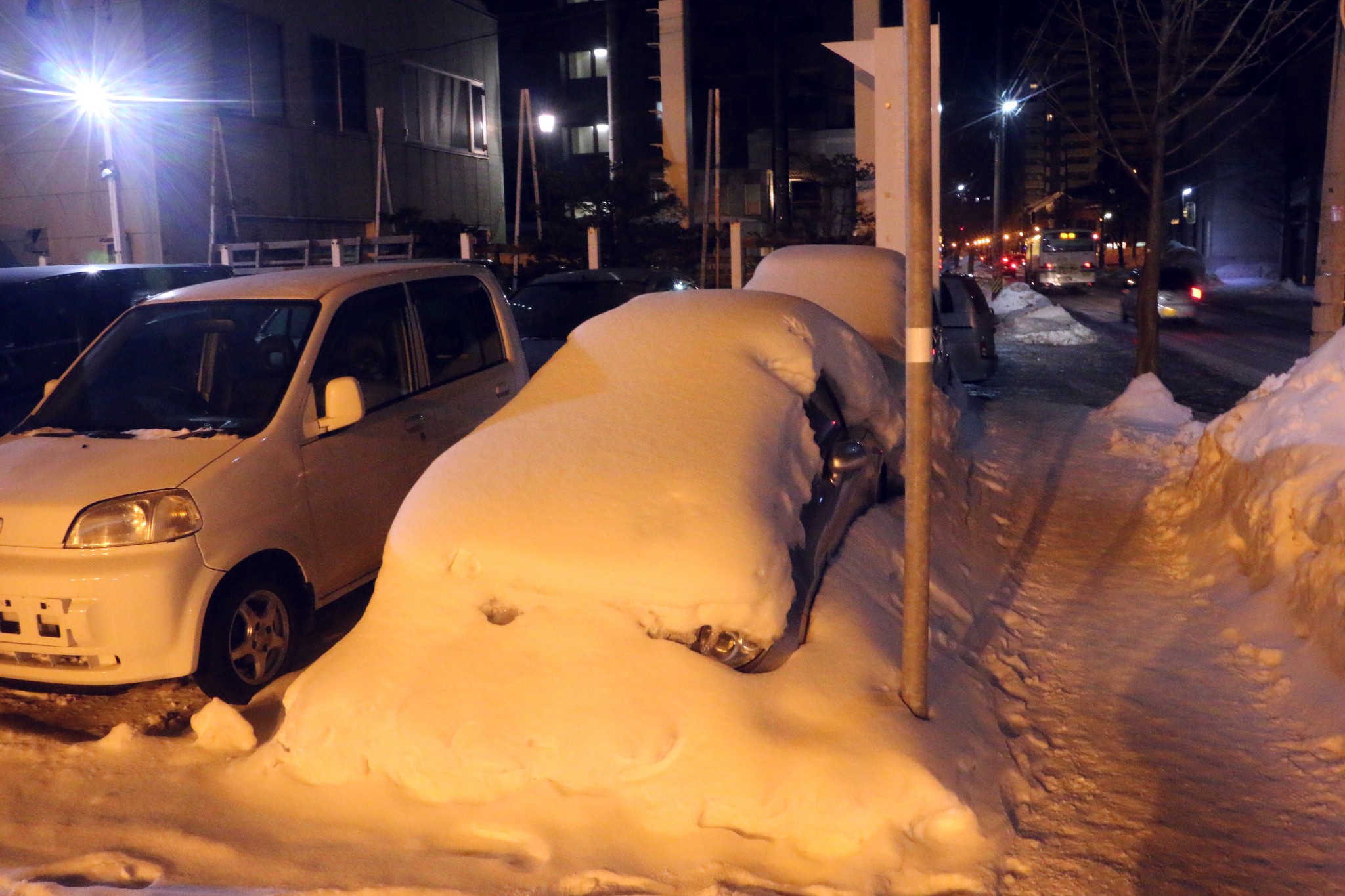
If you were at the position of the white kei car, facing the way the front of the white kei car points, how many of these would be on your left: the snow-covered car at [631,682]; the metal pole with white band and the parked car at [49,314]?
2

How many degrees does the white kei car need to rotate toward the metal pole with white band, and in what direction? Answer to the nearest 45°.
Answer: approximately 90° to its left

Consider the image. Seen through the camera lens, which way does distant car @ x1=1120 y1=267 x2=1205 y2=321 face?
facing away from the viewer

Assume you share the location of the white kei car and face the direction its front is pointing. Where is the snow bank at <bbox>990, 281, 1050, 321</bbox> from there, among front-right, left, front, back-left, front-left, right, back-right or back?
back

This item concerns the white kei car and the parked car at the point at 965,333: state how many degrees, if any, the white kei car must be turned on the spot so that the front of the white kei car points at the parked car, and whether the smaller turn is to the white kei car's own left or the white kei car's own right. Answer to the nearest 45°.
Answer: approximately 180°
